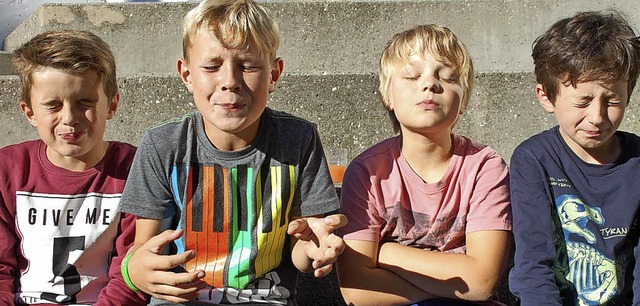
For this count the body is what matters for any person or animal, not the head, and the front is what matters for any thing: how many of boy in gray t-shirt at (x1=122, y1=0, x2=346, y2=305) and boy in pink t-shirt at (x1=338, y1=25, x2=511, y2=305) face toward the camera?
2

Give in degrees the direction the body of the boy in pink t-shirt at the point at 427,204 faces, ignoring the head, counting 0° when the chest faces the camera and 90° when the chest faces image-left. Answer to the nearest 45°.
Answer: approximately 0°

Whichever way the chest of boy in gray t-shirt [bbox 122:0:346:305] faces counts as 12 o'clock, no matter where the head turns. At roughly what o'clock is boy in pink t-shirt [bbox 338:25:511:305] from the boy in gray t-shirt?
The boy in pink t-shirt is roughly at 9 o'clock from the boy in gray t-shirt.

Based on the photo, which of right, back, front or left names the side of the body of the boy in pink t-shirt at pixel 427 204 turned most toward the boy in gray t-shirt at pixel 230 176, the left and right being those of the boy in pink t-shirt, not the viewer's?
right
